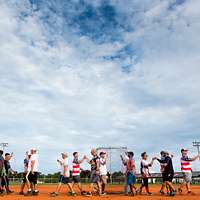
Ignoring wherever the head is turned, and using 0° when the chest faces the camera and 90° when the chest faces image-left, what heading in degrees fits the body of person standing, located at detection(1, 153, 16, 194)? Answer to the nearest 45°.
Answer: approximately 270°

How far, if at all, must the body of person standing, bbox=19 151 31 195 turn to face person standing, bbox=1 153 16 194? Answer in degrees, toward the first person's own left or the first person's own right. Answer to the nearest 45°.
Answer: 0° — they already face them

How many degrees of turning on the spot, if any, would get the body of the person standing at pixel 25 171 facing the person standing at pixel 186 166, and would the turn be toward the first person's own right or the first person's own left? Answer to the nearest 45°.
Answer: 0° — they already face them
